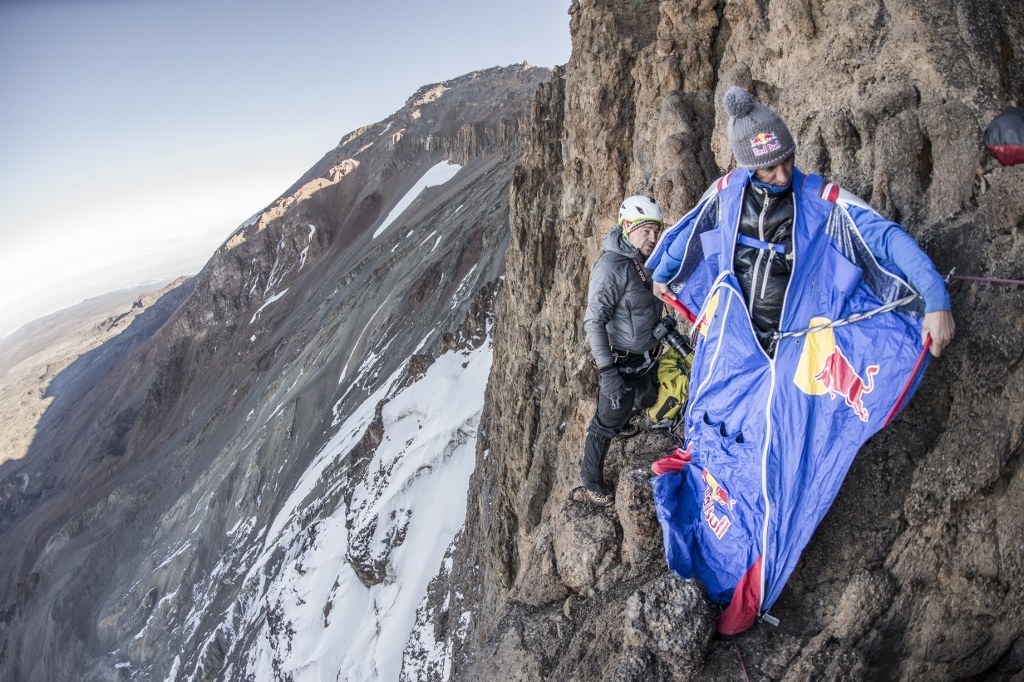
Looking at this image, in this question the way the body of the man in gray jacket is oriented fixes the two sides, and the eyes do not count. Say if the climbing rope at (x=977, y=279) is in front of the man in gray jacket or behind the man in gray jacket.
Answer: in front

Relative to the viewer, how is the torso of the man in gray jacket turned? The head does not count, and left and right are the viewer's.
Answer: facing the viewer and to the right of the viewer

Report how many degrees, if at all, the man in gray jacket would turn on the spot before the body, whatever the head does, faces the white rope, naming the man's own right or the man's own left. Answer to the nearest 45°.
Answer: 0° — they already face it

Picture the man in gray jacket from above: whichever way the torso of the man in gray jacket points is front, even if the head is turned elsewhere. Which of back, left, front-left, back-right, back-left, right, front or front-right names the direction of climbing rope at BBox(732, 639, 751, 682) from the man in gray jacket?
front-right

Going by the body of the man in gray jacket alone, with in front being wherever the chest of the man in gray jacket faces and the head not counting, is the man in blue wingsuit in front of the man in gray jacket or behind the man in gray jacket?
in front
